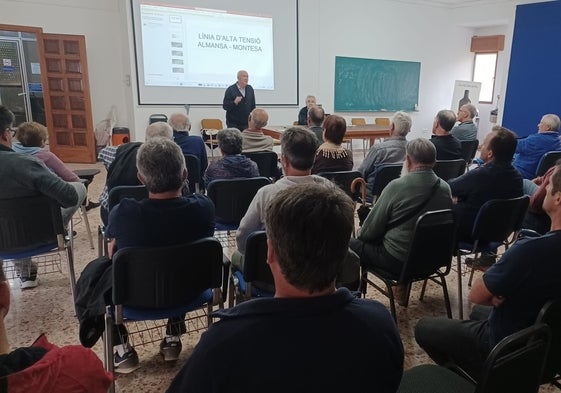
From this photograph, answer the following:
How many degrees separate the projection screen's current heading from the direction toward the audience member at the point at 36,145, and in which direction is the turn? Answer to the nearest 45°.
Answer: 0° — it already faces them

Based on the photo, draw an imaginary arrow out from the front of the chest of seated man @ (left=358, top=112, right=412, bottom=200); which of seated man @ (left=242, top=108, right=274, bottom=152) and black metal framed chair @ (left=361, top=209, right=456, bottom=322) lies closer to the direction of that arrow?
the seated man

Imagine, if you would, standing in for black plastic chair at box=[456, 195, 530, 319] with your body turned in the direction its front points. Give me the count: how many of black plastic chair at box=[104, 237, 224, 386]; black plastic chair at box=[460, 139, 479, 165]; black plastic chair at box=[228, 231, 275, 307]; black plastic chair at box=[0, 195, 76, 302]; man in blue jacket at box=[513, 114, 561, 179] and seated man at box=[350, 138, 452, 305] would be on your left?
4

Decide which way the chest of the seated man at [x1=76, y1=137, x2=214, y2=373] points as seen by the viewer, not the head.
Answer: away from the camera

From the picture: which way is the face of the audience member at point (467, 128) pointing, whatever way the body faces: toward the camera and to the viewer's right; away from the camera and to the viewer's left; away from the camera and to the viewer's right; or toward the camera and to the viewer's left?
away from the camera and to the viewer's left

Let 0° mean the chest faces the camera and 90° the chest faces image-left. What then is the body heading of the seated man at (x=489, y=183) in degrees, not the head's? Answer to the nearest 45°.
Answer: approximately 135°

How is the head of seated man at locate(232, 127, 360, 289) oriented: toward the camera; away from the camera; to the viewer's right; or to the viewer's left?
away from the camera

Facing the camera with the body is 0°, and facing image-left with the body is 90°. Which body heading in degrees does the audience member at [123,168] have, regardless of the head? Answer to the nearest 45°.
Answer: approximately 180°
